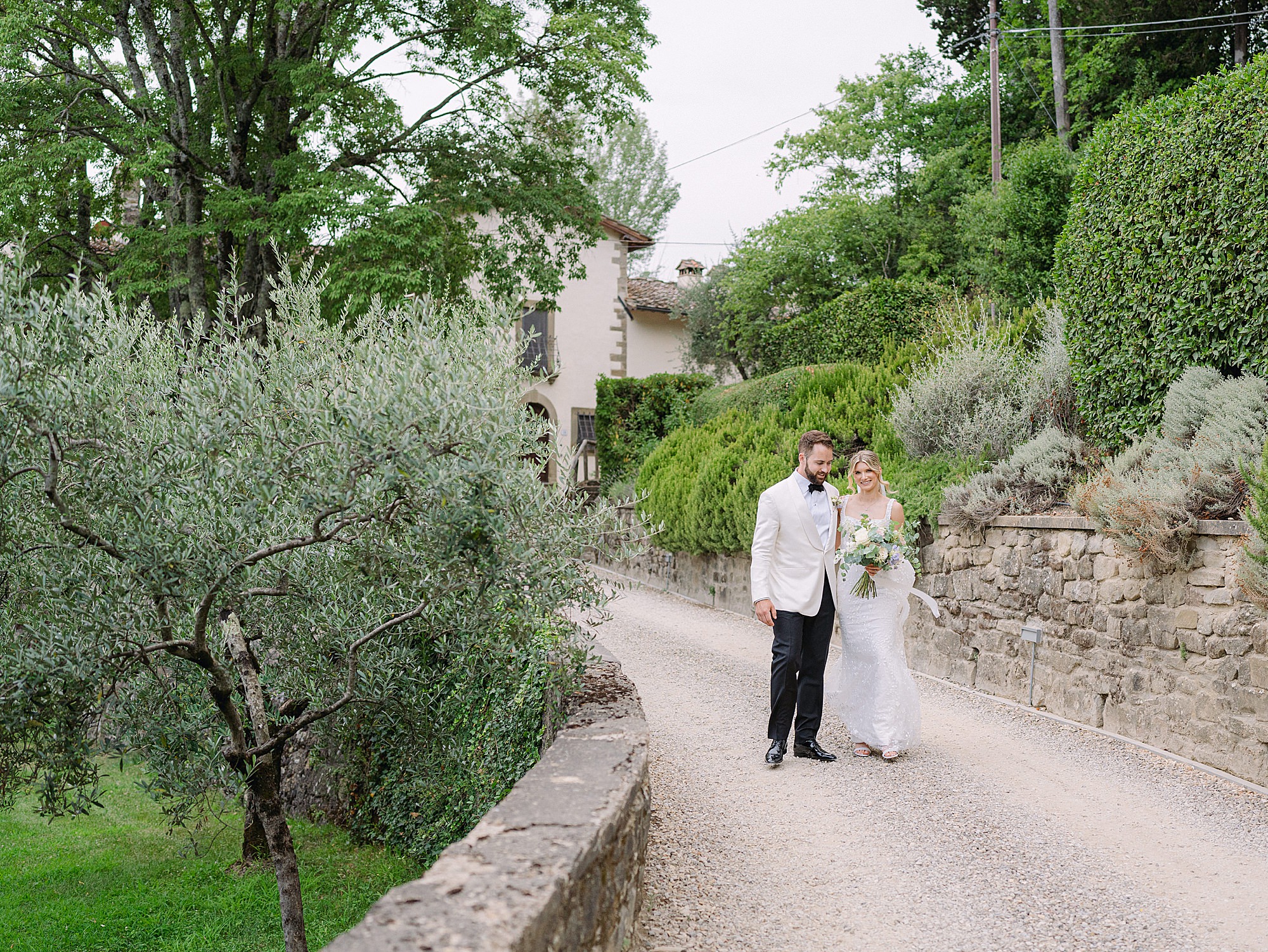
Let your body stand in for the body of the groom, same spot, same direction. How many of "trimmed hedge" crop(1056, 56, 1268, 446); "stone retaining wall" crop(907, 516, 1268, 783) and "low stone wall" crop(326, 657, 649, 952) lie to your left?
2

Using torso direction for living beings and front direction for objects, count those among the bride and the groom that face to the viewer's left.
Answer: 0

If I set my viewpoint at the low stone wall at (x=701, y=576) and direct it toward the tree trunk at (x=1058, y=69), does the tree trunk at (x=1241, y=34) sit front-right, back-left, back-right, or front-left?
front-right

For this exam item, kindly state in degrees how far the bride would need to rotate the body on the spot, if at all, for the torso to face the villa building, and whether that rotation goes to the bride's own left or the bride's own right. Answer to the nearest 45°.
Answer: approximately 180°

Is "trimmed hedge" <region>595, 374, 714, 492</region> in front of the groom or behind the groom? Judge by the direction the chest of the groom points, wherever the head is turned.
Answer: behind

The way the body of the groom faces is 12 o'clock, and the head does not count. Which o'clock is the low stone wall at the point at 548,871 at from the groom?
The low stone wall is roughly at 2 o'clock from the groom.

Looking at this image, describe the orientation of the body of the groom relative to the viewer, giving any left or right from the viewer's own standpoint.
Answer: facing the viewer and to the right of the viewer

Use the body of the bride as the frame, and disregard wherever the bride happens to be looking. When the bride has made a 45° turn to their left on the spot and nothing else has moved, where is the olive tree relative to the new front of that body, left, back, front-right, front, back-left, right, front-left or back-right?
right

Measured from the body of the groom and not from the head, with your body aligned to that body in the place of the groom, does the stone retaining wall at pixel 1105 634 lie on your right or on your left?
on your left

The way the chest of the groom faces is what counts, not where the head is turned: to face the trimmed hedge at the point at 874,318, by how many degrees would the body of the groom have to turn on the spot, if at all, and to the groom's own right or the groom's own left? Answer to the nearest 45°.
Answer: approximately 135° to the groom's own left

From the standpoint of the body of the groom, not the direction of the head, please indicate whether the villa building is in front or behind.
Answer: behind

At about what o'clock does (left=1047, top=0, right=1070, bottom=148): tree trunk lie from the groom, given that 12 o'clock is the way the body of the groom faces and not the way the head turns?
The tree trunk is roughly at 8 o'clock from the groom.

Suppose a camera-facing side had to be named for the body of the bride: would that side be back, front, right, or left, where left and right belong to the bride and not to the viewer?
front

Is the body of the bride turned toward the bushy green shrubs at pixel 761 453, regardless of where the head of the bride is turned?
no

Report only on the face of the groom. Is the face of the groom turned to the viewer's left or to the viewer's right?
to the viewer's right

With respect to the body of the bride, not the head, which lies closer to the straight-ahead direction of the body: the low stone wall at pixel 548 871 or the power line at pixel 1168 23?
the low stone wall

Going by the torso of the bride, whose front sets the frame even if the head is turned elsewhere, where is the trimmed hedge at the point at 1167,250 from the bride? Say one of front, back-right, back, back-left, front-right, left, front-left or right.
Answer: back-left

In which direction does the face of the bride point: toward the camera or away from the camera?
toward the camera

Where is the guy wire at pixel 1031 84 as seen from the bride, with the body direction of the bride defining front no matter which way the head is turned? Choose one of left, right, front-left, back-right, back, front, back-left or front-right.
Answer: back
